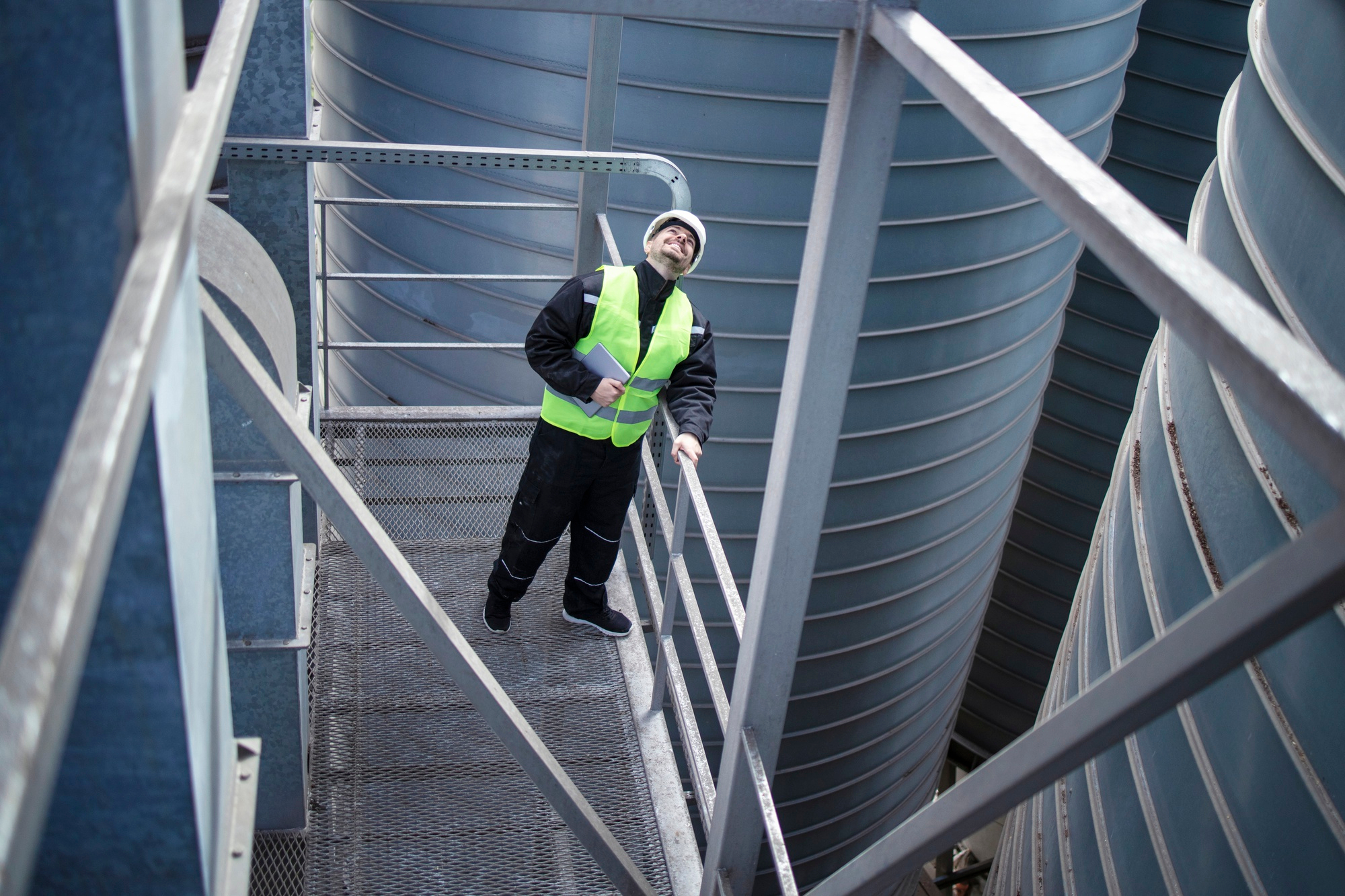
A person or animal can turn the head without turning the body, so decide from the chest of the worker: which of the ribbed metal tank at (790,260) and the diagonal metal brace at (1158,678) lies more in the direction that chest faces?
the diagonal metal brace

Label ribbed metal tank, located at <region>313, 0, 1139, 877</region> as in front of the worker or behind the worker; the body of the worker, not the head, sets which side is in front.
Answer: behind

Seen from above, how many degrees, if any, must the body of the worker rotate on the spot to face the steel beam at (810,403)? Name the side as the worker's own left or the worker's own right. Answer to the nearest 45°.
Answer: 0° — they already face it

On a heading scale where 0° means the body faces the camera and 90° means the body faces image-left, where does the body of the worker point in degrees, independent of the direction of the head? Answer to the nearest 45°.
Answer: approximately 0°

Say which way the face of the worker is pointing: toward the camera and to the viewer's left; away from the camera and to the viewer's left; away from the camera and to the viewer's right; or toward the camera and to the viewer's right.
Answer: toward the camera and to the viewer's right

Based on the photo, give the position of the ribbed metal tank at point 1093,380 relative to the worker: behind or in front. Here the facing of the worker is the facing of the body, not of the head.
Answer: behind

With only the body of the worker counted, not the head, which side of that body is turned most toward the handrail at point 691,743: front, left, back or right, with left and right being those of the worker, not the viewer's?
front
